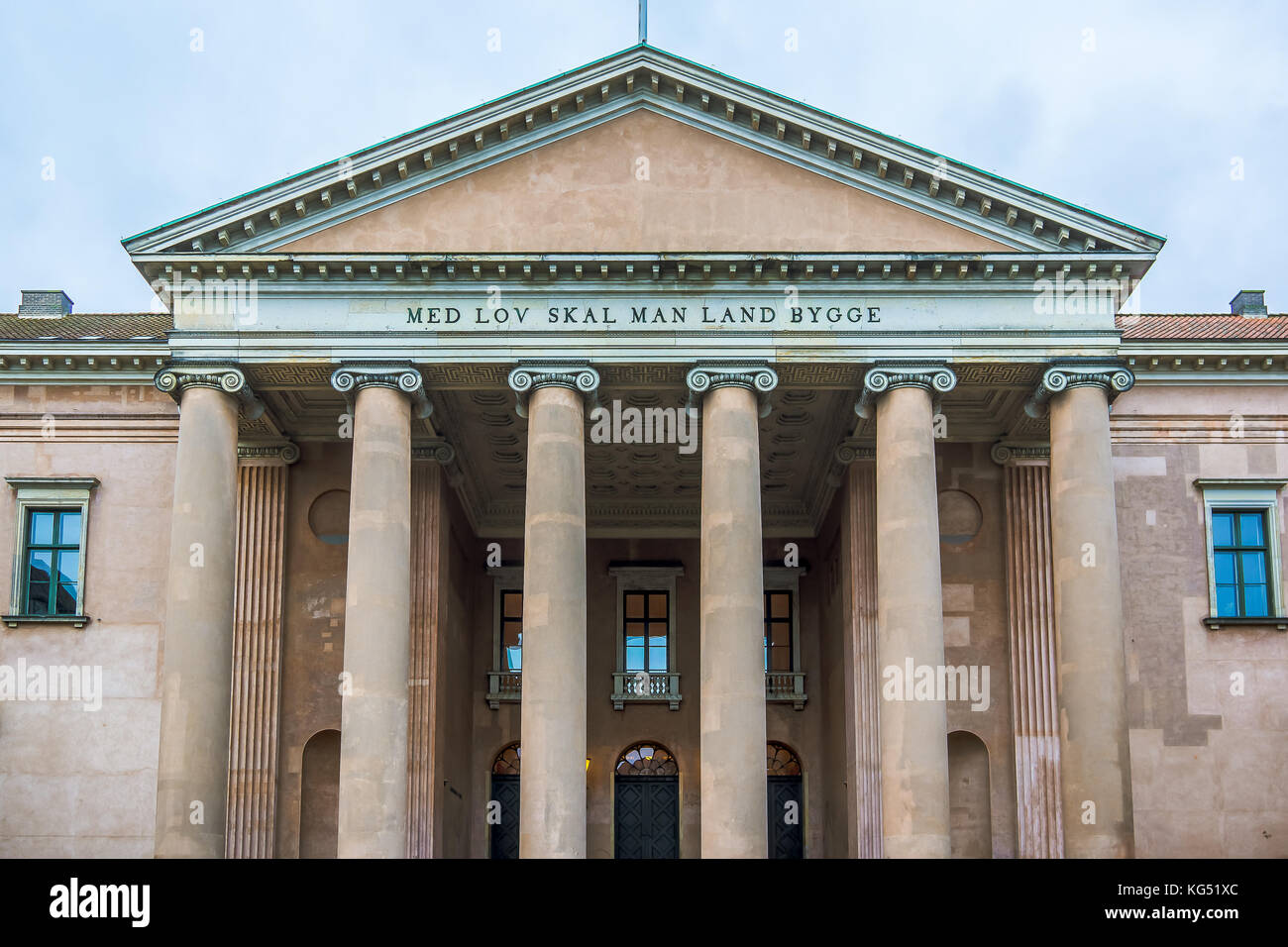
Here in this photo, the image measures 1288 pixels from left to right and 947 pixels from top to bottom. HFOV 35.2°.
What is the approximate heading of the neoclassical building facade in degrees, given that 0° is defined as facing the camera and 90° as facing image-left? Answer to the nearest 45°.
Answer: approximately 0°

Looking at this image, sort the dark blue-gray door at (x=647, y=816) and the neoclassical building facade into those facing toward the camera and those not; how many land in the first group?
2

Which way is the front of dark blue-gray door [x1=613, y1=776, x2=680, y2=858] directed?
toward the camera
